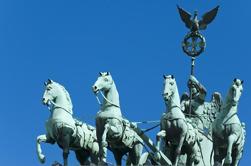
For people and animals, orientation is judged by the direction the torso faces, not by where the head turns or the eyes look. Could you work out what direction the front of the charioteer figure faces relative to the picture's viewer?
facing the viewer and to the left of the viewer

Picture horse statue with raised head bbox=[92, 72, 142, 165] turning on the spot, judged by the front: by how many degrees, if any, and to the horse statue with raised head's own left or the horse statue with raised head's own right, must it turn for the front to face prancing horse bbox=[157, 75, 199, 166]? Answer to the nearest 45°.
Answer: approximately 135° to the horse statue with raised head's own left

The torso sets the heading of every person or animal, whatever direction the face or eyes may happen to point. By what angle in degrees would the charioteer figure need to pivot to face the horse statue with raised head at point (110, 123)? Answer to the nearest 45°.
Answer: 0° — it already faces it

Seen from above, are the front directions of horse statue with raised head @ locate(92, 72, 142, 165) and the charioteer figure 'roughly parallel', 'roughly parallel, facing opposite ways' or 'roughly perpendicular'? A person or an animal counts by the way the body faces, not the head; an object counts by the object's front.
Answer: roughly parallel

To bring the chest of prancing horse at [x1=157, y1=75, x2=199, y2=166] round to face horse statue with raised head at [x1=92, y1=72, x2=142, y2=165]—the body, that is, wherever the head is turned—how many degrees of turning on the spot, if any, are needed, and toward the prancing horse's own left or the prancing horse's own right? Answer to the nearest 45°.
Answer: approximately 45° to the prancing horse's own right

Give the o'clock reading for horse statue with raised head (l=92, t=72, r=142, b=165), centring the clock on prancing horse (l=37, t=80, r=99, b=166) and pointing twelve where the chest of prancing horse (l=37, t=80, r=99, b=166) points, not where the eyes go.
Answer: horse statue with raised head (l=92, t=72, r=142, b=165) is roughly at 8 o'clock from prancing horse (l=37, t=80, r=99, b=166).

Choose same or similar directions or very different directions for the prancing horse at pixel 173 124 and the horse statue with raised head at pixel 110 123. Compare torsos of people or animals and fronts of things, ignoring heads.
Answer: same or similar directions
